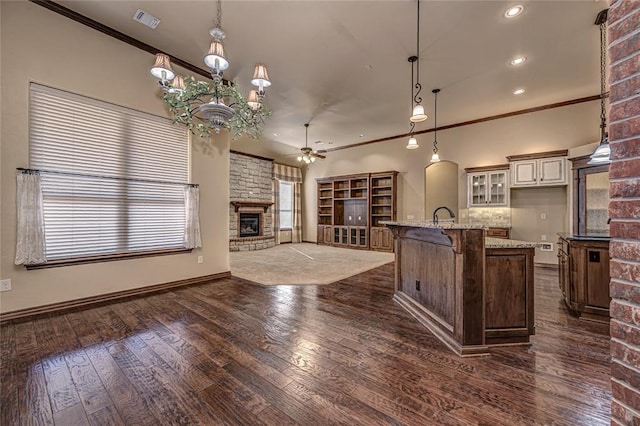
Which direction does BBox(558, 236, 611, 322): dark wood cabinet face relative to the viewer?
to the viewer's left

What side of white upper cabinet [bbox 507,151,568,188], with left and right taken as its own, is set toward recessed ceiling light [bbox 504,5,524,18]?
front

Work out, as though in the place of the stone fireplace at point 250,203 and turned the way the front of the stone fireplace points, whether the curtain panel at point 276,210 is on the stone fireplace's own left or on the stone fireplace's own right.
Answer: on the stone fireplace's own left

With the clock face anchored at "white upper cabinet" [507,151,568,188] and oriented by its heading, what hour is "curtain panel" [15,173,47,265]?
The curtain panel is roughly at 1 o'clock from the white upper cabinet.

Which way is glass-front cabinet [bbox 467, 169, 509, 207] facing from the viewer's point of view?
toward the camera

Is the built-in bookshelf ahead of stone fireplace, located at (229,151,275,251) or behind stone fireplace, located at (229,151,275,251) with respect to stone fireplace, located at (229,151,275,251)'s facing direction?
ahead

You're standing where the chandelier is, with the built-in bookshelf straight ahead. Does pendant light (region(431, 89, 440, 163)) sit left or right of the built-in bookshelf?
right

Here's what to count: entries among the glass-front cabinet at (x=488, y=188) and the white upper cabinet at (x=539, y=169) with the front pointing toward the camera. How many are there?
2

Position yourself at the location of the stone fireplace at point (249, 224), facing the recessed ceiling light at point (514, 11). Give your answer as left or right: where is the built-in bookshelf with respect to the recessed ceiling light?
left

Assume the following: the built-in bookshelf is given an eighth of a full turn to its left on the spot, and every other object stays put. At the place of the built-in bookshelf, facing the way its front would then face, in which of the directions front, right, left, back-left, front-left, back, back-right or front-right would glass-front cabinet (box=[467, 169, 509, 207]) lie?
front-left

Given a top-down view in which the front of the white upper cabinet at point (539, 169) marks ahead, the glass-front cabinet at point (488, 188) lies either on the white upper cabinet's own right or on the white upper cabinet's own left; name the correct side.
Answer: on the white upper cabinet's own right

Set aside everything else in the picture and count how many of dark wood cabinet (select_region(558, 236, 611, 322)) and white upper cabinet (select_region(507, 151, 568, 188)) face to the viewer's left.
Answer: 1

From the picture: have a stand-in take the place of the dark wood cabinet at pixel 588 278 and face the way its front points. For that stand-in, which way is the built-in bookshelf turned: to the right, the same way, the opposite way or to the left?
to the left

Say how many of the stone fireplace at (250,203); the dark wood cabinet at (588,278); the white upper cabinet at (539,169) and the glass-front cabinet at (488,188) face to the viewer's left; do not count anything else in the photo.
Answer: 1

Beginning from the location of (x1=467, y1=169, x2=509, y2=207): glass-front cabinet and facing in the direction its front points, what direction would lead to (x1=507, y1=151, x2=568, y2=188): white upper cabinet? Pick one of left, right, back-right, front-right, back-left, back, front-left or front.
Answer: left

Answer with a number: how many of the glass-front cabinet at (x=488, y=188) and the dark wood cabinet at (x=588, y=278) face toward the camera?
1
